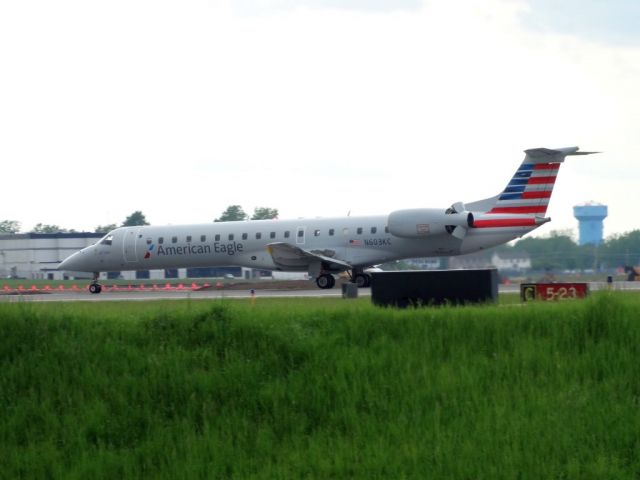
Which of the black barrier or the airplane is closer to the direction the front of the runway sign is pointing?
the black barrier

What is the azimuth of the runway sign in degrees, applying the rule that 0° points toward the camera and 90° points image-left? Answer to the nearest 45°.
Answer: approximately 0°

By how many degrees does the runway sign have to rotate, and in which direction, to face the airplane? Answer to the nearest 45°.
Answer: approximately 135° to its right

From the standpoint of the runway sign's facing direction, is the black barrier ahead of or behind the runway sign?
ahead
